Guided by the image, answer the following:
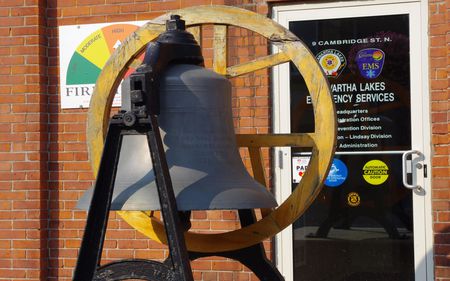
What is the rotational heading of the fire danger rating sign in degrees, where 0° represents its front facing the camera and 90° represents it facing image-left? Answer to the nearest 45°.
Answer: approximately 0°

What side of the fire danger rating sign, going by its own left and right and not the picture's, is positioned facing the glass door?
left

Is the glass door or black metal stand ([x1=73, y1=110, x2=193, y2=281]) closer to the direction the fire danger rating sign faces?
the black metal stand

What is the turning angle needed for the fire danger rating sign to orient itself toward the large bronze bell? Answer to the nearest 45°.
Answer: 0° — it already faces it

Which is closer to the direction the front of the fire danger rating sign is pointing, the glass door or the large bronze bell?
the large bronze bell
